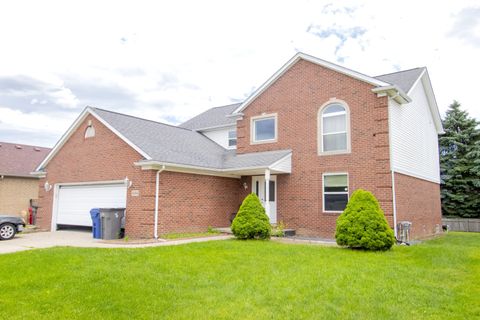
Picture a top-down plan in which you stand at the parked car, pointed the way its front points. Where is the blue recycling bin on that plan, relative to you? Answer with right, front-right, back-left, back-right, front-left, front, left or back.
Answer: front-right

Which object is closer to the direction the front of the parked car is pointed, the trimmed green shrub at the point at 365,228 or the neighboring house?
the trimmed green shrub

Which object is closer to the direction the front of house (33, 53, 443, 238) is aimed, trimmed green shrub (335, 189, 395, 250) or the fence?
the trimmed green shrub

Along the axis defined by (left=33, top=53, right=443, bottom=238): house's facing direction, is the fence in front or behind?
behind

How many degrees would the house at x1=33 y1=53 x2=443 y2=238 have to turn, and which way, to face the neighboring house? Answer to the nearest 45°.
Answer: approximately 90° to its right

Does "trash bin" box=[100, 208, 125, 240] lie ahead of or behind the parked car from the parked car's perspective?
ahead

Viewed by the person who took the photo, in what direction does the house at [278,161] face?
facing the viewer and to the left of the viewer

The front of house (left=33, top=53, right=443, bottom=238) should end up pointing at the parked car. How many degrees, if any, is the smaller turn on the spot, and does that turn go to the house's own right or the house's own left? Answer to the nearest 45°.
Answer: approximately 45° to the house's own right
